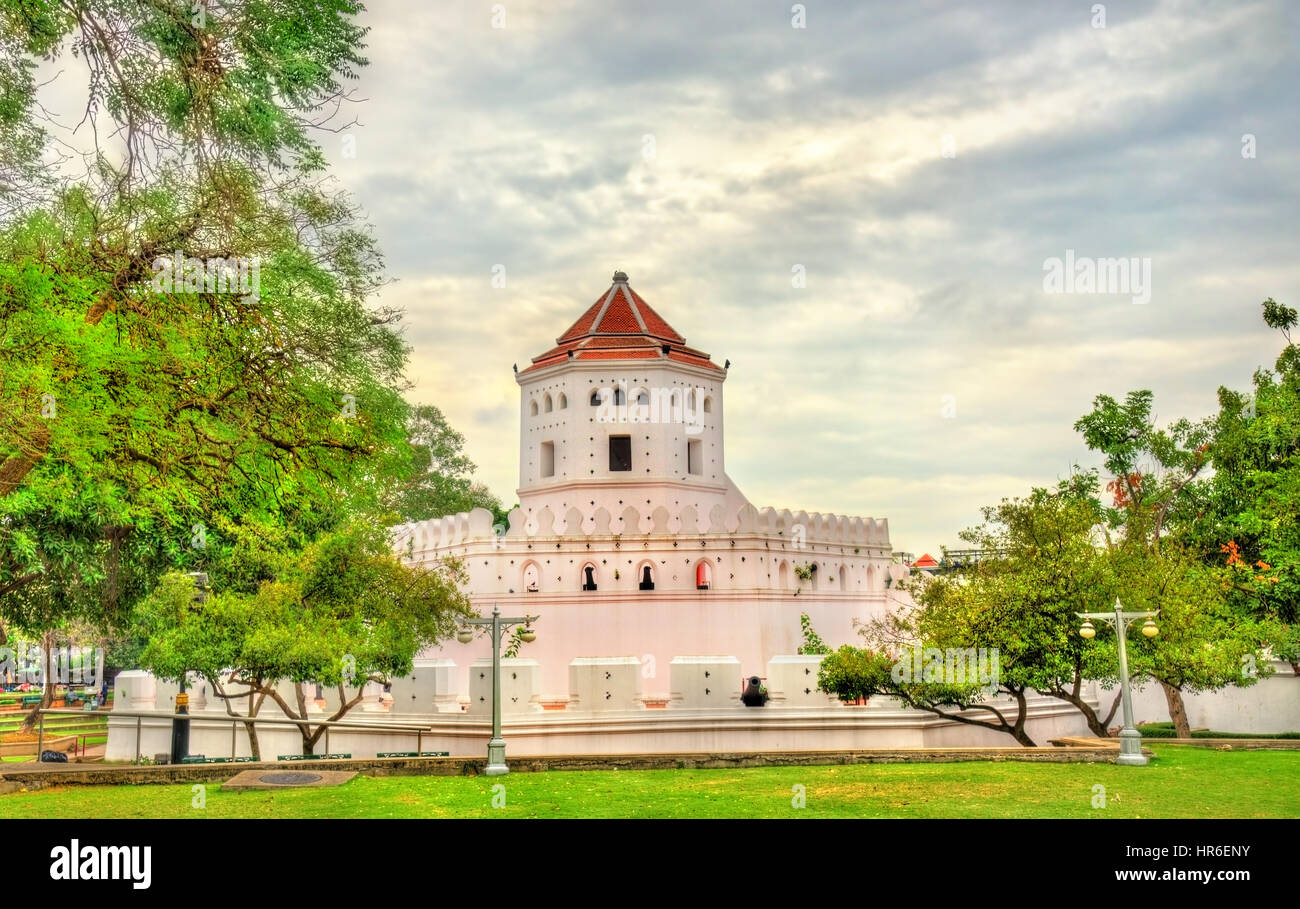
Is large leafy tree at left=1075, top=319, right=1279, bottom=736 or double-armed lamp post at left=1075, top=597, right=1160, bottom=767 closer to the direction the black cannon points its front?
the double-armed lamp post

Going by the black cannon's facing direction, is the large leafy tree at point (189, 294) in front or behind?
in front

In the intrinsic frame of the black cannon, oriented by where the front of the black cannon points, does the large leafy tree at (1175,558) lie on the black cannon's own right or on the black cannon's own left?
on the black cannon's own left

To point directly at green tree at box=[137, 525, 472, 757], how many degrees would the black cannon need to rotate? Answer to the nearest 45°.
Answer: approximately 90° to its right

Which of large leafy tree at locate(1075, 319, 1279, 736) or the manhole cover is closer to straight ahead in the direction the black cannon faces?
the manhole cover

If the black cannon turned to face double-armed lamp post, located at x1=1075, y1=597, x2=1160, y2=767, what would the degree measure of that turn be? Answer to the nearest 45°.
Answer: approximately 45° to its left

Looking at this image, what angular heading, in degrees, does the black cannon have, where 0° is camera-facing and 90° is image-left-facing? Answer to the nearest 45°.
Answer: approximately 0°
